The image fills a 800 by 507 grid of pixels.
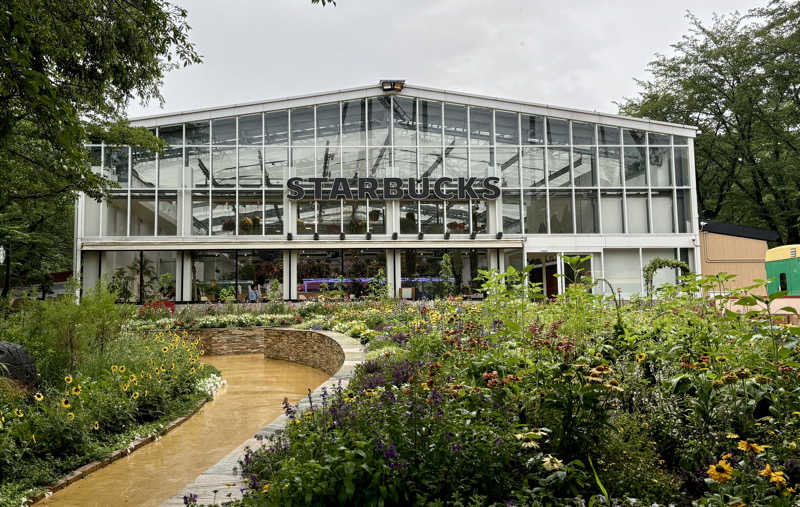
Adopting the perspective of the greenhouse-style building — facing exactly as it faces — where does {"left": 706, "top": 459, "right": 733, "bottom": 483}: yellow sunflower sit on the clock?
The yellow sunflower is roughly at 12 o'clock from the greenhouse-style building.

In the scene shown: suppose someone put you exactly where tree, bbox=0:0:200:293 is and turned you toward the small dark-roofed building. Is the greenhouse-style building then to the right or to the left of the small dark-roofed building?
left

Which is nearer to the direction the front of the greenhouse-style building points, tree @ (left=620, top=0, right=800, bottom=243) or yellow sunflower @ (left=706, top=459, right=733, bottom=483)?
the yellow sunflower

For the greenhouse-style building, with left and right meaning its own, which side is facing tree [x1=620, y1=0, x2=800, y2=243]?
left

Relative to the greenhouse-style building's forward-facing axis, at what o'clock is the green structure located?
The green structure is roughly at 10 o'clock from the greenhouse-style building.

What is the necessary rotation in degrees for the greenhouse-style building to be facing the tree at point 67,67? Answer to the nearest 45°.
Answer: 0° — it already faces it

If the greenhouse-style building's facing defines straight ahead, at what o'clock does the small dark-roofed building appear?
The small dark-roofed building is roughly at 9 o'clock from the greenhouse-style building.

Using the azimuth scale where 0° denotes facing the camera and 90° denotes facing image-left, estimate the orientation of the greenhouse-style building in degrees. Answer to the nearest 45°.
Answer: approximately 0°
